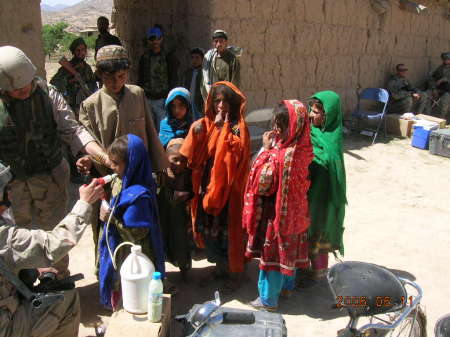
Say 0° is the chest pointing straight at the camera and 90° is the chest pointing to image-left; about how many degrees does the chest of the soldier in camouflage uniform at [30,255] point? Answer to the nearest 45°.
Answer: approximately 270°

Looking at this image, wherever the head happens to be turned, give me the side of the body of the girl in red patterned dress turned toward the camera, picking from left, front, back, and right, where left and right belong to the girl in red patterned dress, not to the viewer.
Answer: left

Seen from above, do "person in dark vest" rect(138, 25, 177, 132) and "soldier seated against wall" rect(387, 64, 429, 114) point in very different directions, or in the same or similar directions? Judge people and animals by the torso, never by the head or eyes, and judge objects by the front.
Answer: same or similar directions

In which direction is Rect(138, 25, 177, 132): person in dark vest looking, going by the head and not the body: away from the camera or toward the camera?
toward the camera

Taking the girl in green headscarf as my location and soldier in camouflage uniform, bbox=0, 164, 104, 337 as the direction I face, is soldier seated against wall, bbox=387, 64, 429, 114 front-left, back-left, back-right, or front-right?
back-right

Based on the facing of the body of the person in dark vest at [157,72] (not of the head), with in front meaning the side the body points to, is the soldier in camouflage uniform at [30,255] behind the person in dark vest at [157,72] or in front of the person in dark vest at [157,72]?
in front

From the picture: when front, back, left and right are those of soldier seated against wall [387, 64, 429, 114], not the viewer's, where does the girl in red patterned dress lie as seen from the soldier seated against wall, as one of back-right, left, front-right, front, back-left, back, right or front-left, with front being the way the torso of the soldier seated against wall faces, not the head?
front-right
